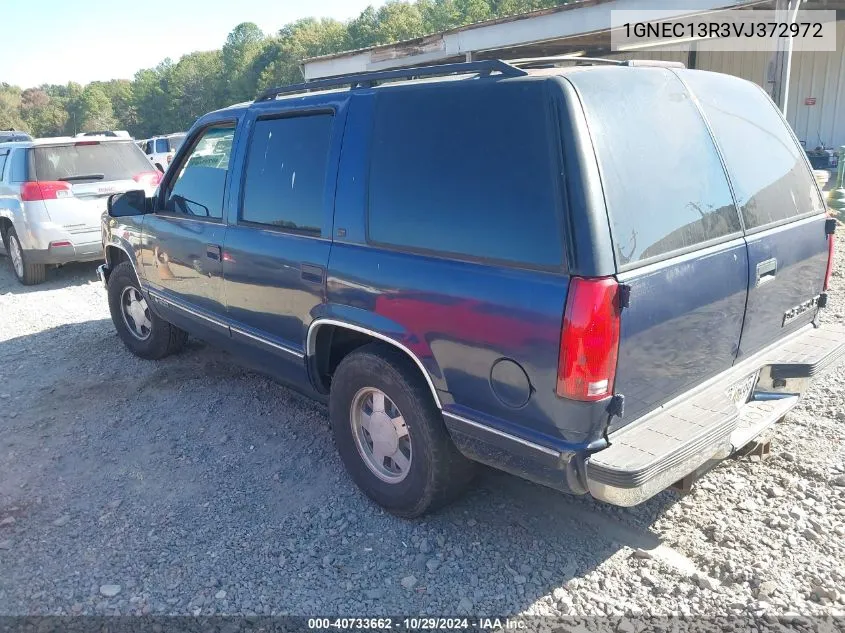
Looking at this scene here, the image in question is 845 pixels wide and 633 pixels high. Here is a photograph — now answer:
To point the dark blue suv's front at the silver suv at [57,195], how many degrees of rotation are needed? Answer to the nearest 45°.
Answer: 0° — it already faces it

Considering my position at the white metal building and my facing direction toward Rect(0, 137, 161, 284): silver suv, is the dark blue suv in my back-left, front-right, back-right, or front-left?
front-left

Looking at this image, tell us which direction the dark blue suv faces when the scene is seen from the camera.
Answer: facing away from the viewer and to the left of the viewer

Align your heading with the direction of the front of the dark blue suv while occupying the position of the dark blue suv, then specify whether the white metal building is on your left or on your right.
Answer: on your right

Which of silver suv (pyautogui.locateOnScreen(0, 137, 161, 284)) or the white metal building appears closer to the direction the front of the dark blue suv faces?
the silver suv

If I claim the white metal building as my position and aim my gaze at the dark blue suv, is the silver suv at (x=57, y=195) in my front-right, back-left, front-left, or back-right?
front-right
